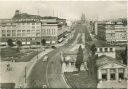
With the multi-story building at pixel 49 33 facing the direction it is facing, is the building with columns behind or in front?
in front

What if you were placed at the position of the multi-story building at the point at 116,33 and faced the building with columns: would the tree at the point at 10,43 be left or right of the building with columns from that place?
right

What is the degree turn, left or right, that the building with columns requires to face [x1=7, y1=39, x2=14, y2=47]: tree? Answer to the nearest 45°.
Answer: approximately 135° to its right

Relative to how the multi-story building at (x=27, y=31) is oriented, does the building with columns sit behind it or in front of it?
in front
